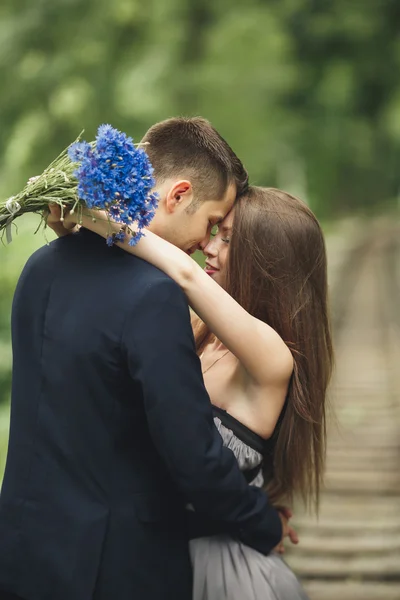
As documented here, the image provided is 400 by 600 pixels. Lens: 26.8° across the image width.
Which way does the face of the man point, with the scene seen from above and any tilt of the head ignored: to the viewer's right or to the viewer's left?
to the viewer's right

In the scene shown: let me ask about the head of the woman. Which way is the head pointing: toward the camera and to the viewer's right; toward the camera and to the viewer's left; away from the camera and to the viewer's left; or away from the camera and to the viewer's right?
toward the camera and to the viewer's left

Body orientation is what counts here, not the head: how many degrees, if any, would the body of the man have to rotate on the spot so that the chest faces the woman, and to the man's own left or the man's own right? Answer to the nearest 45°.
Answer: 0° — they already face them

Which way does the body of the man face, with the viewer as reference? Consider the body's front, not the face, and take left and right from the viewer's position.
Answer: facing away from the viewer and to the right of the viewer

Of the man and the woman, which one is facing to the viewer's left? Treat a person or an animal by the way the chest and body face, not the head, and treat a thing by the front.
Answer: the woman

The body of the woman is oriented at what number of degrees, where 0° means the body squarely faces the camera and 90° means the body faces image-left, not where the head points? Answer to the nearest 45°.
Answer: approximately 90°

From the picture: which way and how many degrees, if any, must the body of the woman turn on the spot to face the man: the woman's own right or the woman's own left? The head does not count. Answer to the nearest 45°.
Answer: approximately 45° to the woman's own left

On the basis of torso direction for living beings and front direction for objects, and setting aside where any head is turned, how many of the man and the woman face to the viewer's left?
1
